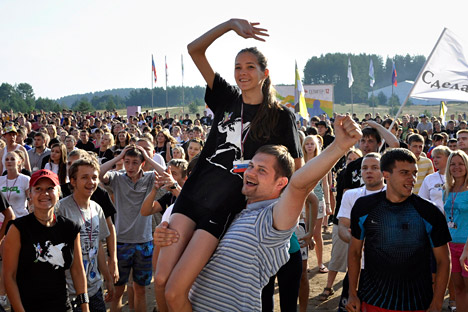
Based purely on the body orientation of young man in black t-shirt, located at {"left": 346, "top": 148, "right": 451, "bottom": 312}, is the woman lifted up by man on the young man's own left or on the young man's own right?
on the young man's own right

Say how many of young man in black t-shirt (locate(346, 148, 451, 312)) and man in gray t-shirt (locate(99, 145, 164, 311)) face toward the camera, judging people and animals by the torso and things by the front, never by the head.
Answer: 2

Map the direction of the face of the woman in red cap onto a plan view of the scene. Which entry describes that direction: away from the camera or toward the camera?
toward the camera

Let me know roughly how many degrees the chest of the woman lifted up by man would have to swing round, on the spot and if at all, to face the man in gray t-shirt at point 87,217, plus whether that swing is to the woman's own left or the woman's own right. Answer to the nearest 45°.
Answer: approximately 90° to the woman's own right

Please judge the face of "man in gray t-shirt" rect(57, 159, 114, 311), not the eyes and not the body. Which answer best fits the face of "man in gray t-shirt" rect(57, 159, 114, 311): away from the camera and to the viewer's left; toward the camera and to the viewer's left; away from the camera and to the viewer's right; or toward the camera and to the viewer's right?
toward the camera and to the viewer's right

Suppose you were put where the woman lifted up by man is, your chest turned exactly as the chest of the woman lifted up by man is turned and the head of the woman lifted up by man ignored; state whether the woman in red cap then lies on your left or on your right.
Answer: on your right

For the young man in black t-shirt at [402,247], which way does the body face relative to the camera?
toward the camera

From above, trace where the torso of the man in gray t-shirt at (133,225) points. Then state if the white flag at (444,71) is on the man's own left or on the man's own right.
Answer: on the man's own left

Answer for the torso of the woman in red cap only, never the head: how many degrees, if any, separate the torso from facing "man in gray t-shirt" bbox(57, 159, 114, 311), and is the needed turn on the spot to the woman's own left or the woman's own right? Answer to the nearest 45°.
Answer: approximately 135° to the woman's own left

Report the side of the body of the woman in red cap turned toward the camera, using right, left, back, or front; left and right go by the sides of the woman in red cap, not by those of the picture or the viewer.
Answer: front

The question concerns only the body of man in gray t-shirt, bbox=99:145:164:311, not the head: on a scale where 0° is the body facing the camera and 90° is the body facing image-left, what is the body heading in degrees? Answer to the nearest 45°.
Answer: approximately 0°

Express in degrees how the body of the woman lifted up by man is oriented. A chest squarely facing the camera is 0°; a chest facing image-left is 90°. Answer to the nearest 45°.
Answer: approximately 45°

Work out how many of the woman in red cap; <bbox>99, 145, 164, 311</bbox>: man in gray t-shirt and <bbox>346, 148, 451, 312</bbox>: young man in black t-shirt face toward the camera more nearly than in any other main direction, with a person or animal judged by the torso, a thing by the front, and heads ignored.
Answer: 3

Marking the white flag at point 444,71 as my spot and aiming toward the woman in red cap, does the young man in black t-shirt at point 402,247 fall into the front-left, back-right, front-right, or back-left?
front-left
